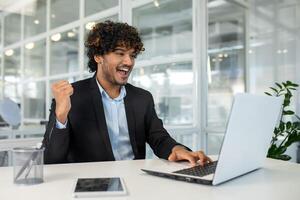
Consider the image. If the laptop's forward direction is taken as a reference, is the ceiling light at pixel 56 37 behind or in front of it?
in front

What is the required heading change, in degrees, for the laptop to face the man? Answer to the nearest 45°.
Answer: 0° — it already faces them

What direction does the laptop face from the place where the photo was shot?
facing away from the viewer and to the left of the viewer

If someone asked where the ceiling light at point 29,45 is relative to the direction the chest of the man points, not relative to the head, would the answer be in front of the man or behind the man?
behind

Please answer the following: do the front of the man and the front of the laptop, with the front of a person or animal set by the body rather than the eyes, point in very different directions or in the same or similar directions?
very different directions

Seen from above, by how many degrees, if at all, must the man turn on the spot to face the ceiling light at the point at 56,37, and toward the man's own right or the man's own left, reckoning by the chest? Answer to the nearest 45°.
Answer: approximately 135° to the man's own left

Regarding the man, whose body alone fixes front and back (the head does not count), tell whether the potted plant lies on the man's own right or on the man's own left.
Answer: on the man's own left

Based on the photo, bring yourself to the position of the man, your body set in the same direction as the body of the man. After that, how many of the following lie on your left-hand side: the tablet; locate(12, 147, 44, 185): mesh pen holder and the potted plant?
1

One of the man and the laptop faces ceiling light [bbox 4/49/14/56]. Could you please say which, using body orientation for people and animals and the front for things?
the laptop

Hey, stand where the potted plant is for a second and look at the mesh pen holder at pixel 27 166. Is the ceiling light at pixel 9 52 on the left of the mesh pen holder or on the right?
right

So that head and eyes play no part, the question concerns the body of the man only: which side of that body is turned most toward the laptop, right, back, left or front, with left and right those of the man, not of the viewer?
front

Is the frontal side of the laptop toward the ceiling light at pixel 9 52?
yes

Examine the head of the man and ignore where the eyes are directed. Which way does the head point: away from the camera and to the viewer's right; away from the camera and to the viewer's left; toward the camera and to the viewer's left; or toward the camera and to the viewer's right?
toward the camera and to the viewer's right

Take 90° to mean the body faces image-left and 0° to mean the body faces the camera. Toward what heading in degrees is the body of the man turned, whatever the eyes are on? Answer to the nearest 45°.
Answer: approximately 315°

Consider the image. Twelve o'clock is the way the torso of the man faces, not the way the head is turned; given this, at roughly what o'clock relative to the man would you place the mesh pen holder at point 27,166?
The mesh pen holder is roughly at 2 o'clock from the man.

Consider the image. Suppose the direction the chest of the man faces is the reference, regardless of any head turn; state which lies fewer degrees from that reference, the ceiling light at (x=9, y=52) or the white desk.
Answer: the white desk

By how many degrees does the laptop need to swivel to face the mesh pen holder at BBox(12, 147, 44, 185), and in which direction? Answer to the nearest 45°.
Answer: approximately 45° to its left
